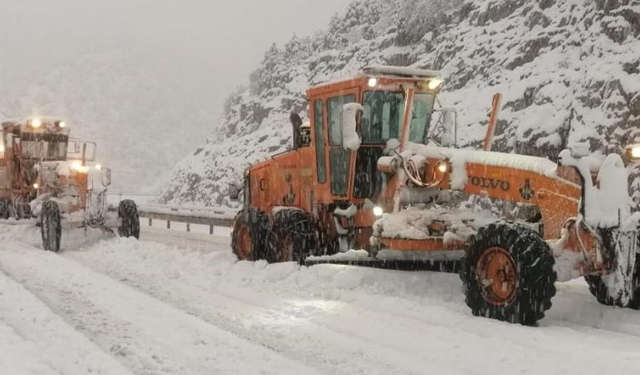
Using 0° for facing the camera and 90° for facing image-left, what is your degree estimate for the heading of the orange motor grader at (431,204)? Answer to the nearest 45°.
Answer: approximately 315°

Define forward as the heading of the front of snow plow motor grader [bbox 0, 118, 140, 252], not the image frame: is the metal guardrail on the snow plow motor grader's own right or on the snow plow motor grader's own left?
on the snow plow motor grader's own left

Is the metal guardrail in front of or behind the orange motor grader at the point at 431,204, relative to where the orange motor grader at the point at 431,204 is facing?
behind

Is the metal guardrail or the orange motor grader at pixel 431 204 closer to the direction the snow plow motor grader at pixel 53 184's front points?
the orange motor grader

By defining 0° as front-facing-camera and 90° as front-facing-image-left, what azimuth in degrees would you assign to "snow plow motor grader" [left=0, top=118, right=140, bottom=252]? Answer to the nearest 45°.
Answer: approximately 315°
